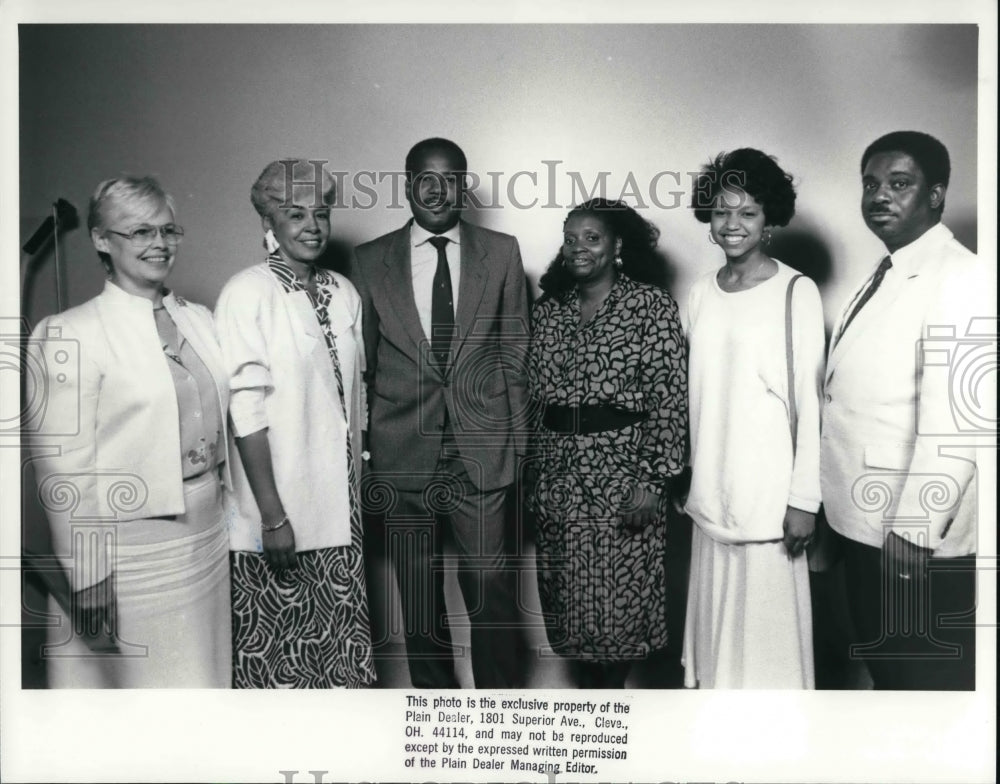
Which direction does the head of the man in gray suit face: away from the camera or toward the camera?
toward the camera

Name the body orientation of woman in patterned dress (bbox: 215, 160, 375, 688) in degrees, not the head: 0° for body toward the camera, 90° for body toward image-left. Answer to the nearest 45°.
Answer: approximately 315°

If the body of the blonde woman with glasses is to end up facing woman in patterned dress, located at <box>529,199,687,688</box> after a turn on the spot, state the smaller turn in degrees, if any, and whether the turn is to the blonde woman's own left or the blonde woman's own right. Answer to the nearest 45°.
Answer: approximately 45° to the blonde woman's own left

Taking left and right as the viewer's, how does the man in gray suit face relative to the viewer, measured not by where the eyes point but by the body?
facing the viewer

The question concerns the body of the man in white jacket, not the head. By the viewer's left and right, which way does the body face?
facing the viewer and to the left of the viewer

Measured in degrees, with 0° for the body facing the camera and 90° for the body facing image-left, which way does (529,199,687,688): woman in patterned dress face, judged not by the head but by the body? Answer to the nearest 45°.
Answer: approximately 45°

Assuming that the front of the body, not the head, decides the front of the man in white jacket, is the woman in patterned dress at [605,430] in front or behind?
in front

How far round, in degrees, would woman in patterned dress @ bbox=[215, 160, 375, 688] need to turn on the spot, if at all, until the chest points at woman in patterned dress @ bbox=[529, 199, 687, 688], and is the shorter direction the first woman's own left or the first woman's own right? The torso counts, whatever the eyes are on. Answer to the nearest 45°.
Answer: approximately 45° to the first woman's own left

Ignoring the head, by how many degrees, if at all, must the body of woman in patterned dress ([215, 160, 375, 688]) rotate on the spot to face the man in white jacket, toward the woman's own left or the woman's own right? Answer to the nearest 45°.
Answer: approximately 45° to the woman's own left

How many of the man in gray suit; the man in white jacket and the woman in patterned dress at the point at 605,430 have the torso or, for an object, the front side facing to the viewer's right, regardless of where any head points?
0

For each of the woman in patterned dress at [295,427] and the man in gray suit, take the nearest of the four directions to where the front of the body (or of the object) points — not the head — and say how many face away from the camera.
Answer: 0
